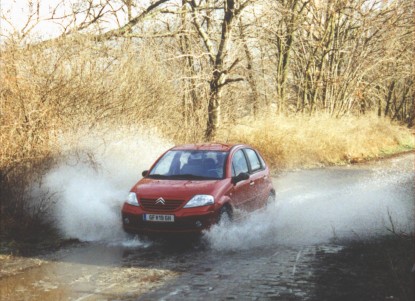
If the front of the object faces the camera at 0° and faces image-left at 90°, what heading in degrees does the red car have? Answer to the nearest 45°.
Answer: approximately 45°
